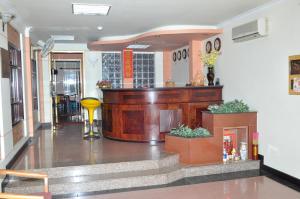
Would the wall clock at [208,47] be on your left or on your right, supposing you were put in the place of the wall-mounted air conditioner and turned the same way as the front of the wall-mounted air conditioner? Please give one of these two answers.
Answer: on your right

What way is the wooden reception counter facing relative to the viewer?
toward the camera

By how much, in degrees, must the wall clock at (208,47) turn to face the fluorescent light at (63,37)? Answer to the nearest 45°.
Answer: approximately 45° to its right

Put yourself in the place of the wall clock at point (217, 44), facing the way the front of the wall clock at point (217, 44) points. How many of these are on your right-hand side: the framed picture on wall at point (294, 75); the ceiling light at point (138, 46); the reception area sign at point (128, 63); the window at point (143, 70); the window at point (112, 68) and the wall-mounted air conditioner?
4

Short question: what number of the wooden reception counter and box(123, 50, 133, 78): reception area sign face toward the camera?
2

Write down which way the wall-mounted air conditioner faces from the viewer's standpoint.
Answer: facing the viewer and to the left of the viewer

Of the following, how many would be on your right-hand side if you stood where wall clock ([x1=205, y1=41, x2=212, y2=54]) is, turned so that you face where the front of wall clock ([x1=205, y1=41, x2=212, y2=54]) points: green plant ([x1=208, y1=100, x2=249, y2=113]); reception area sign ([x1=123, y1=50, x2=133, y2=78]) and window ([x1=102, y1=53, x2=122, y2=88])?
2

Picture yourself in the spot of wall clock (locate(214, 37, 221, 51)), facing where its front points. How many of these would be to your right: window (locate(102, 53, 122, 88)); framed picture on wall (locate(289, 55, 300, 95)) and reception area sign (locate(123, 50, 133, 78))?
2

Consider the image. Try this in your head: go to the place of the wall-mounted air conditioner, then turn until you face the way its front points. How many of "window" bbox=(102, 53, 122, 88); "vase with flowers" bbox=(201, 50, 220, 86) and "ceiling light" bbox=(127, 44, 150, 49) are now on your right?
3

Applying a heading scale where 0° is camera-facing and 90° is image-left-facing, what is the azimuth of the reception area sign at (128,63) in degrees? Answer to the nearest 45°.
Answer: approximately 0°
